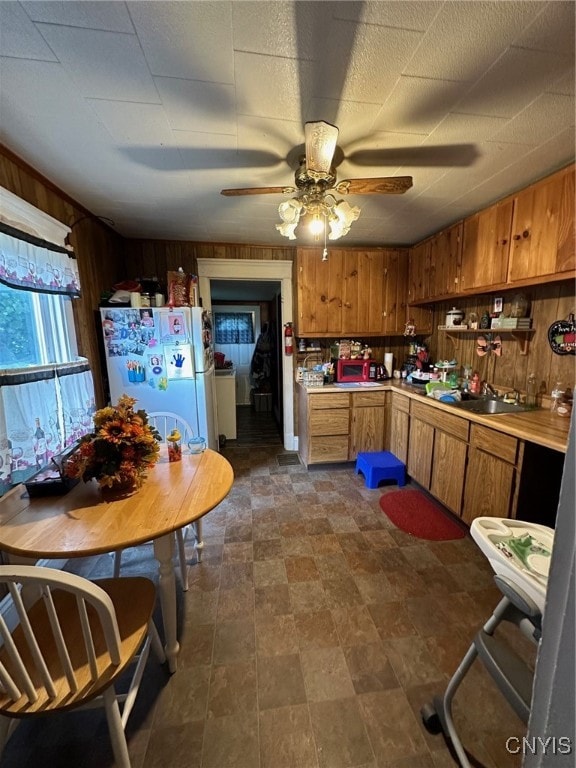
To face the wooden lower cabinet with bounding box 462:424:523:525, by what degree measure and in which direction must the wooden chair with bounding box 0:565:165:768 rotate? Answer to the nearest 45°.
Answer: approximately 45° to its right

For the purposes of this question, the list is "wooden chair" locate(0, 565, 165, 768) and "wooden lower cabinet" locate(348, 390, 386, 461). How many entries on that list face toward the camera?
1

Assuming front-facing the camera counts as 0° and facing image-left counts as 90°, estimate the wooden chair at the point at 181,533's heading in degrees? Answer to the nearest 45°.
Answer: approximately 45°

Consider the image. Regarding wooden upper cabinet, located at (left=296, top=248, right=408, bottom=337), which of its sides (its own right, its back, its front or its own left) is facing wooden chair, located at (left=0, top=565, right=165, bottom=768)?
front

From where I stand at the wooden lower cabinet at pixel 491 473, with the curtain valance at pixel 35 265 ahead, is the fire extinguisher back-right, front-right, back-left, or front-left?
front-right

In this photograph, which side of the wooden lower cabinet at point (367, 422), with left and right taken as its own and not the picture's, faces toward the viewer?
front

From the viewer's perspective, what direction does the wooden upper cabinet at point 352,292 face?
toward the camera

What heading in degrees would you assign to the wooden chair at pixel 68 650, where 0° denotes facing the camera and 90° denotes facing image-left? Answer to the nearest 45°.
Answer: approximately 225°

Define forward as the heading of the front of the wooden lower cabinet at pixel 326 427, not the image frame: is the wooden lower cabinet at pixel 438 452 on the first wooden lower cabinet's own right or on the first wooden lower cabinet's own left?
on the first wooden lower cabinet's own left

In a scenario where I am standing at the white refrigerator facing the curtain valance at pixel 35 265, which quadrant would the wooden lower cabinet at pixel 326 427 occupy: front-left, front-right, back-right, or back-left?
back-left

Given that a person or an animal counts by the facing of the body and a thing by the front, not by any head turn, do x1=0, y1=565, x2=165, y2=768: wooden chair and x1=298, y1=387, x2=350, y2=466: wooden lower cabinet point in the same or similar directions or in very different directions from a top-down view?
very different directions
